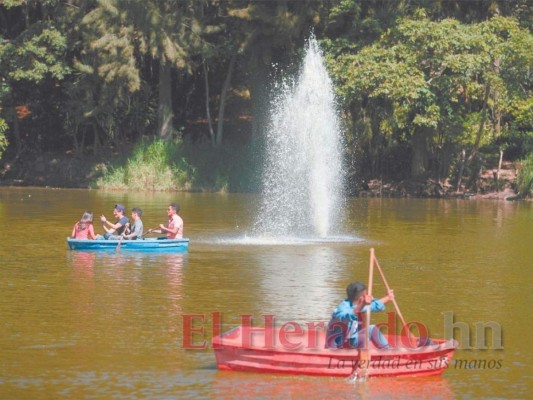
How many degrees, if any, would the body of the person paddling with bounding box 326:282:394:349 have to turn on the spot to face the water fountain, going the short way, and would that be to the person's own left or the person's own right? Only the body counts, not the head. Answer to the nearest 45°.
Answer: approximately 90° to the person's own left

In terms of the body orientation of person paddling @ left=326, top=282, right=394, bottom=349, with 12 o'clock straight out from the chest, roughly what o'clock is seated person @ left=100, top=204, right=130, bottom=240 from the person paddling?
The seated person is roughly at 8 o'clock from the person paddling.

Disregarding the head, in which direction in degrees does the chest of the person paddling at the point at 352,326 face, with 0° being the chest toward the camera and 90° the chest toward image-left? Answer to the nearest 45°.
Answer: approximately 270°
